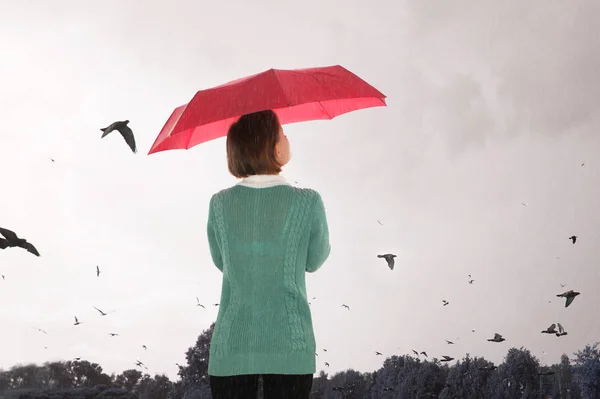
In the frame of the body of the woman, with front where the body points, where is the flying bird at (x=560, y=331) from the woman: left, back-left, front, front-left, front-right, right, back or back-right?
front-right

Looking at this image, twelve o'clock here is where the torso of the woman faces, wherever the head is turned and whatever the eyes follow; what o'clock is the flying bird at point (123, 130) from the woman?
The flying bird is roughly at 11 o'clock from the woman.

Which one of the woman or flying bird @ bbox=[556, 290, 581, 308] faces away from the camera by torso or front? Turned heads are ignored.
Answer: the woman

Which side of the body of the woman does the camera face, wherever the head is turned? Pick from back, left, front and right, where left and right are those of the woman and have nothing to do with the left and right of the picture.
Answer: back

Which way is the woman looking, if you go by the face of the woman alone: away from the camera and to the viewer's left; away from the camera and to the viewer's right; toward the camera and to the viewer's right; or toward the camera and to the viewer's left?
away from the camera and to the viewer's right

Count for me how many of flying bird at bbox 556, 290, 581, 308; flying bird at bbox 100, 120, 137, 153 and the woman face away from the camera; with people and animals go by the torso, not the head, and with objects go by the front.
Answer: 1

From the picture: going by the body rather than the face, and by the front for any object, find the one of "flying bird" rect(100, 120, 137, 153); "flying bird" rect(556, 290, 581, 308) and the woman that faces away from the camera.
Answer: the woman
